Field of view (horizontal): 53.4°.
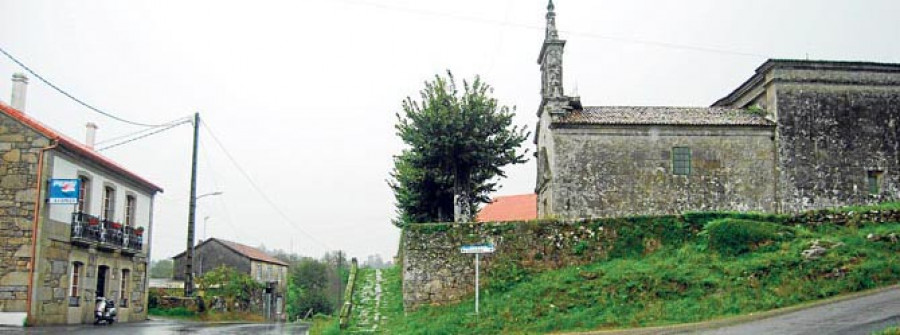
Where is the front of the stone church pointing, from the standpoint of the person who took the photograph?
facing to the left of the viewer

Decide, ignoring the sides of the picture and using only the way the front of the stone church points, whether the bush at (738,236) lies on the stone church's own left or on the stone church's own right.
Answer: on the stone church's own left

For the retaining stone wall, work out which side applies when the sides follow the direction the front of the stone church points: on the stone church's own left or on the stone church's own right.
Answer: on the stone church's own left

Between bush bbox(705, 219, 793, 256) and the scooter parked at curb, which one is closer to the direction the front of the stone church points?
the scooter parked at curb

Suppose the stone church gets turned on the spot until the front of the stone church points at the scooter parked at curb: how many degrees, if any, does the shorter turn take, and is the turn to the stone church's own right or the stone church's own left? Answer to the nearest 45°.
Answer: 0° — it already faces it

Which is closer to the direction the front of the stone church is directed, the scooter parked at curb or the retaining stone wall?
the scooter parked at curb

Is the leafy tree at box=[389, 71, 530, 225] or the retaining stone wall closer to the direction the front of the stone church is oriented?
the leafy tree

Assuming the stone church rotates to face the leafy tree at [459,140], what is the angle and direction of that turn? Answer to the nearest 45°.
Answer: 0° — it already faces it
